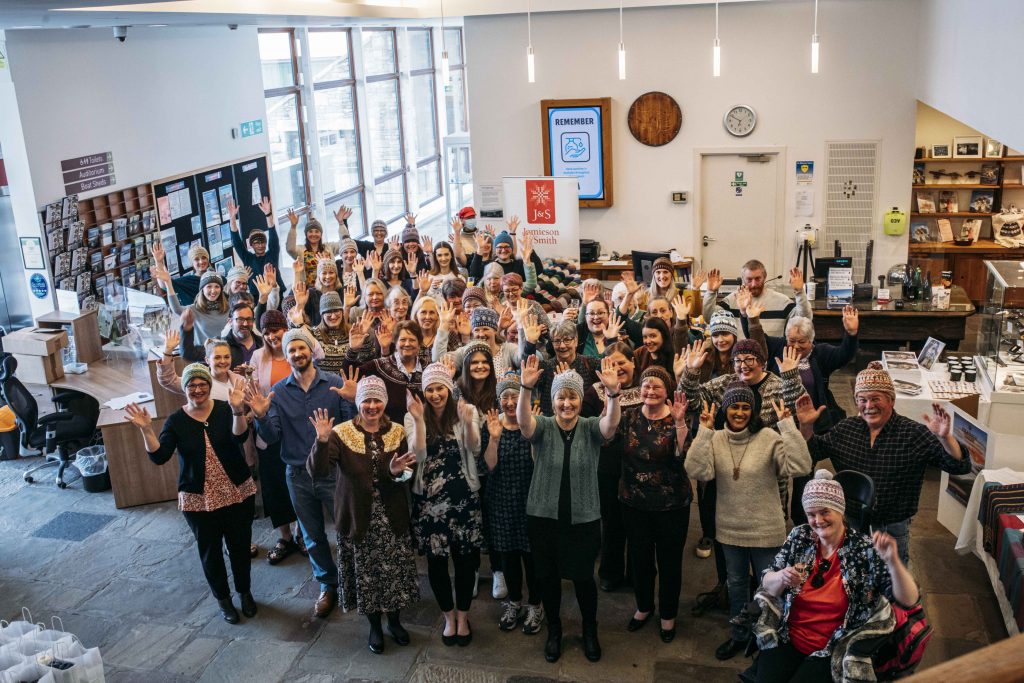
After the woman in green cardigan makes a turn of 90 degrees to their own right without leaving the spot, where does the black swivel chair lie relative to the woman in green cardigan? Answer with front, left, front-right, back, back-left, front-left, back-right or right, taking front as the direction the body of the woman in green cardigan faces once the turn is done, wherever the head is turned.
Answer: front-right

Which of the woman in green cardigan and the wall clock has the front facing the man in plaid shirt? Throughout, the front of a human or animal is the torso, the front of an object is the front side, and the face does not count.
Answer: the wall clock

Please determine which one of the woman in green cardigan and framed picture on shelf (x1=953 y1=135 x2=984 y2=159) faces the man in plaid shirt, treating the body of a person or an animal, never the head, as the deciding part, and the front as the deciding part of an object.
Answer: the framed picture on shelf

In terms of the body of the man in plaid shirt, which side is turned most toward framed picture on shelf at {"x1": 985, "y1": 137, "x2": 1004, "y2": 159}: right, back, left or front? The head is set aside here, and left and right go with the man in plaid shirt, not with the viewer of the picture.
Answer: back

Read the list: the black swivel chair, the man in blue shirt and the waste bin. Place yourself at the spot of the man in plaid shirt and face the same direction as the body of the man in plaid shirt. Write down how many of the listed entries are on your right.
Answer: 3

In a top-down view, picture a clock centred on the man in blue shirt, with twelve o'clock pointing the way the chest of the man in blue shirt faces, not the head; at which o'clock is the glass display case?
The glass display case is roughly at 9 o'clock from the man in blue shirt.

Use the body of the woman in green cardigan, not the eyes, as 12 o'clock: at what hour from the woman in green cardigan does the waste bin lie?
The waste bin is roughly at 4 o'clock from the woman in green cardigan.

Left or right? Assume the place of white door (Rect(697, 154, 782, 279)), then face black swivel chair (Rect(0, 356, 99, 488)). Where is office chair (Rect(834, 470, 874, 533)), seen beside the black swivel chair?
left

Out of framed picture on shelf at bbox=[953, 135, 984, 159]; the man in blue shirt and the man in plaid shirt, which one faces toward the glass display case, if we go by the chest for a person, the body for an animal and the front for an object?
the framed picture on shelf

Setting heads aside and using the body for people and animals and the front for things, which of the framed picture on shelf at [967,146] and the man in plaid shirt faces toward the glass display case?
the framed picture on shelf
